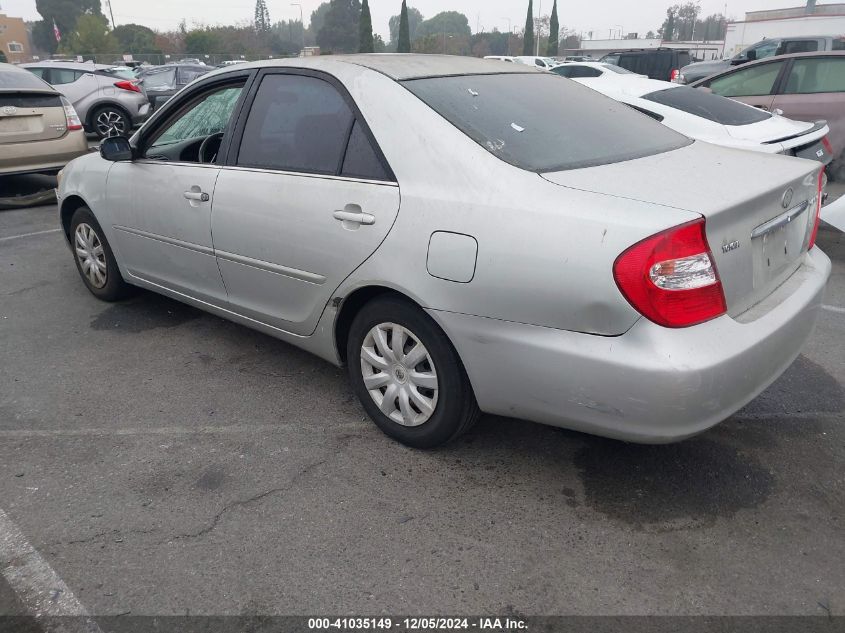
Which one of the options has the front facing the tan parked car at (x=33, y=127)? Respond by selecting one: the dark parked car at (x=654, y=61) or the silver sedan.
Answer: the silver sedan

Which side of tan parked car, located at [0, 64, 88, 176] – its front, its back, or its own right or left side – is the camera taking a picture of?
back

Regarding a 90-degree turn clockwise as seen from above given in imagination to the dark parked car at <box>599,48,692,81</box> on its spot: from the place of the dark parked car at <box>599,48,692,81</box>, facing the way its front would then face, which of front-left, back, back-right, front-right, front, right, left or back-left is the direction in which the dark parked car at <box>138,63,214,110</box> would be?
back

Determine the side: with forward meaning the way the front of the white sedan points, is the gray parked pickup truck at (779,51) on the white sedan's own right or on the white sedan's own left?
on the white sedan's own right

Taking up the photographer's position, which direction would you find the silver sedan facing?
facing away from the viewer and to the left of the viewer

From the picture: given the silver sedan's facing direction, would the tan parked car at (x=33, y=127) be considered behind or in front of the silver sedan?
in front

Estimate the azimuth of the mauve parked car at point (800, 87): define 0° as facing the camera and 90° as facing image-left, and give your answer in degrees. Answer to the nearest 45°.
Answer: approximately 90°

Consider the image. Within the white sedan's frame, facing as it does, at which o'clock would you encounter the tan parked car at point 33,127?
The tan parked car is roughly at 10 o'clock from the white sedan.

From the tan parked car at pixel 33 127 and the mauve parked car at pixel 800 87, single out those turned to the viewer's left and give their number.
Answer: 1

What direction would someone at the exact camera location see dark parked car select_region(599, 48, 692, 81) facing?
facing away from the viewer and to the left of the viewer

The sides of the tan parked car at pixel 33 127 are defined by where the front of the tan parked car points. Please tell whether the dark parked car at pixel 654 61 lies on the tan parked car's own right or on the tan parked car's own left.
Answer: on the tan parked car's own right

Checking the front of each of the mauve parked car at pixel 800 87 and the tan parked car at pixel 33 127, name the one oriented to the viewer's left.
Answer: the mauve parked car
